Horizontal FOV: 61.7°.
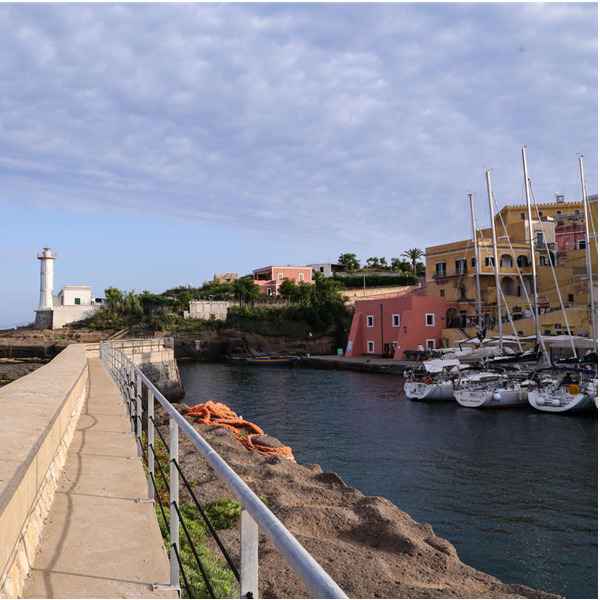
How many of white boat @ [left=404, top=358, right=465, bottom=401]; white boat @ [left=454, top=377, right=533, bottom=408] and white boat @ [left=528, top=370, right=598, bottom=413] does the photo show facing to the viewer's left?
0

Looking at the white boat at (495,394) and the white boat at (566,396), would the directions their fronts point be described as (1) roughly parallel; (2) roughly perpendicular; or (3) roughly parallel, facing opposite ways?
roughly parallel

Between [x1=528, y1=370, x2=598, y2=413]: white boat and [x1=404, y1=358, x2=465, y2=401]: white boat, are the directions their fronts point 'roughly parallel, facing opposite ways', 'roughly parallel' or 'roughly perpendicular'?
roughly parallel
